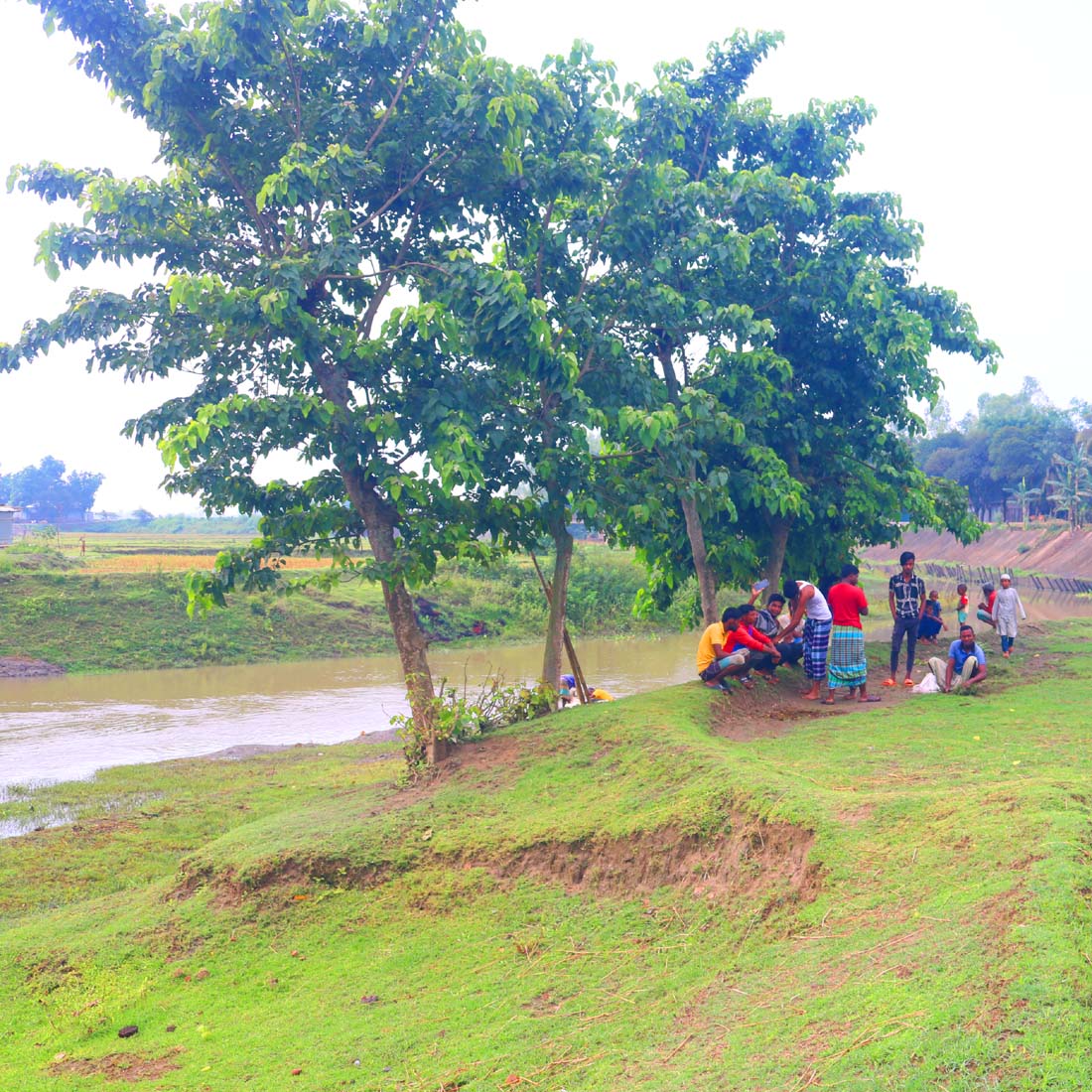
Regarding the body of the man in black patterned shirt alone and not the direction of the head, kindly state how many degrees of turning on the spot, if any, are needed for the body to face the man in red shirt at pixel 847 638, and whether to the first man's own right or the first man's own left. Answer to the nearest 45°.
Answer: approximately 45° to the first man's own right

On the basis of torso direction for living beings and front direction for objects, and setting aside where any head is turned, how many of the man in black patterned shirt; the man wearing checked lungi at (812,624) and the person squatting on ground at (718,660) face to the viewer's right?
1

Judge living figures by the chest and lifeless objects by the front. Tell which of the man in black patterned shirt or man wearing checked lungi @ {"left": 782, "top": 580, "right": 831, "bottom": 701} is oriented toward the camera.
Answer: the man in black patterned shirt

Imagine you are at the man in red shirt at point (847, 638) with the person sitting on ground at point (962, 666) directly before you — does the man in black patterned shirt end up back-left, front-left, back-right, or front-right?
front-left

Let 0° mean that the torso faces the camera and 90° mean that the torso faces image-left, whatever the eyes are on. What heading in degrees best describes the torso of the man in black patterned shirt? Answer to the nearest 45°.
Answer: approximately 0°

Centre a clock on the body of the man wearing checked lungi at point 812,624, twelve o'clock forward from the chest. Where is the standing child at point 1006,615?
The standing child is roughly at 4 o'clock from the man wearing checked lungi.

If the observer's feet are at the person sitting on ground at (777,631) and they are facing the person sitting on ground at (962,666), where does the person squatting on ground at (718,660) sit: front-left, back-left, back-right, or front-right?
back-right

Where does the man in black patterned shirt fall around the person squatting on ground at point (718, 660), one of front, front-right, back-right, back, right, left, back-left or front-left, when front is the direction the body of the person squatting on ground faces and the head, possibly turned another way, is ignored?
front-left

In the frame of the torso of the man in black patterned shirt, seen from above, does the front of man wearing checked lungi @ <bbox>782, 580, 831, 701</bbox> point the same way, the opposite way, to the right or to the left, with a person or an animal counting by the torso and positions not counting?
to the right

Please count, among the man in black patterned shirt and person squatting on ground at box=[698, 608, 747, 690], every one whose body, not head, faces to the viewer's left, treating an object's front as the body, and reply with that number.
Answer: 0

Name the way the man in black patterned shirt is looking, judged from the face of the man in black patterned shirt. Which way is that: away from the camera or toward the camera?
toward the camera

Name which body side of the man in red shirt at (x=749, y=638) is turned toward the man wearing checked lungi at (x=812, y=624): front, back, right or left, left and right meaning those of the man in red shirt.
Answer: front

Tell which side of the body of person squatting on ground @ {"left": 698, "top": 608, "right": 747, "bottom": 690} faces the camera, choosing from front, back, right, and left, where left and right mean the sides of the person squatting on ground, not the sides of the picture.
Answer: right

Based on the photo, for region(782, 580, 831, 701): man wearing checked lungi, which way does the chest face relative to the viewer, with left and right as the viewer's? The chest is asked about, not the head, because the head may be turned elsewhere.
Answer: facing to the left of the viewer

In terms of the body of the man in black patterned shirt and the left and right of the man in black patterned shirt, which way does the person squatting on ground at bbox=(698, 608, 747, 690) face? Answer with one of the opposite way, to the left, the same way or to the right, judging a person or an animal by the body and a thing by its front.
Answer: to the left
